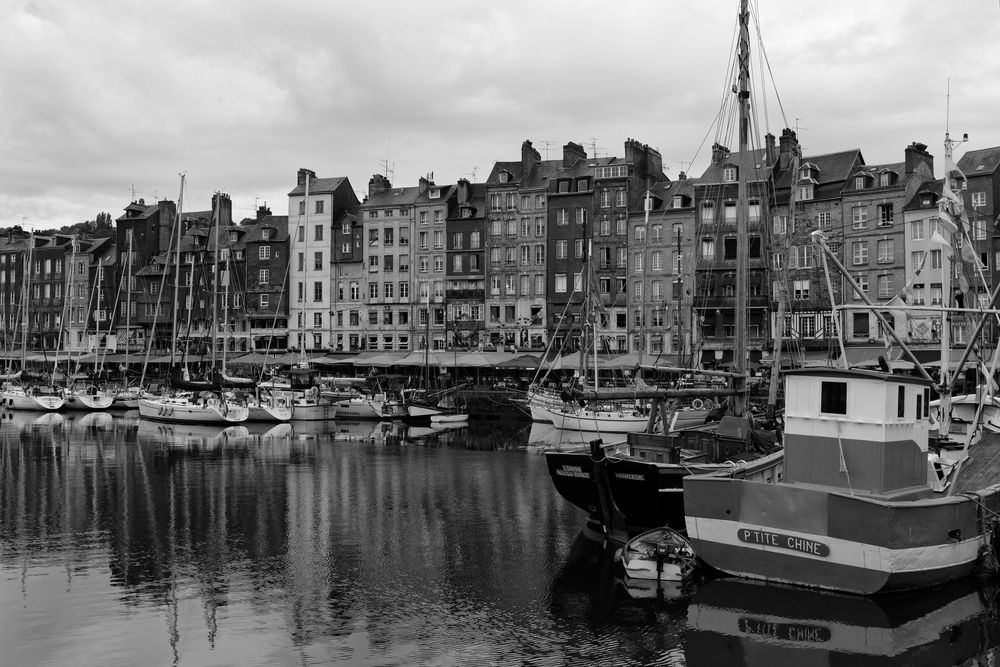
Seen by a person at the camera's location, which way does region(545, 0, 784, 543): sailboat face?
facing away from the viewer and to the right of the viewer

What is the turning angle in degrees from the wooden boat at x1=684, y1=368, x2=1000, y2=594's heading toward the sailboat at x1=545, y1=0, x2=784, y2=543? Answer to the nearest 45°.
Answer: approximately 90° to its left

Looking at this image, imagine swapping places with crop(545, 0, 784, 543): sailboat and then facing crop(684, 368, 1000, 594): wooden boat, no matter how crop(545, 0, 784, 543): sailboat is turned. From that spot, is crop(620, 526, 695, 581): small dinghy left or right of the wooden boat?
right

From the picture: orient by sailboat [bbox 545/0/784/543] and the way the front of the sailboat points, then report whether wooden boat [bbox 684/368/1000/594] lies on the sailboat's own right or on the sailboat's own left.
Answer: on the sailboat's own right

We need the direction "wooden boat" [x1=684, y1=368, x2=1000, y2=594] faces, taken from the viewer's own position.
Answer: facing away from the viewer and to the right of the viewer

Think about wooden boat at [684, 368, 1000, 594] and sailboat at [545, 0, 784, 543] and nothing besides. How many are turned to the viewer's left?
0
